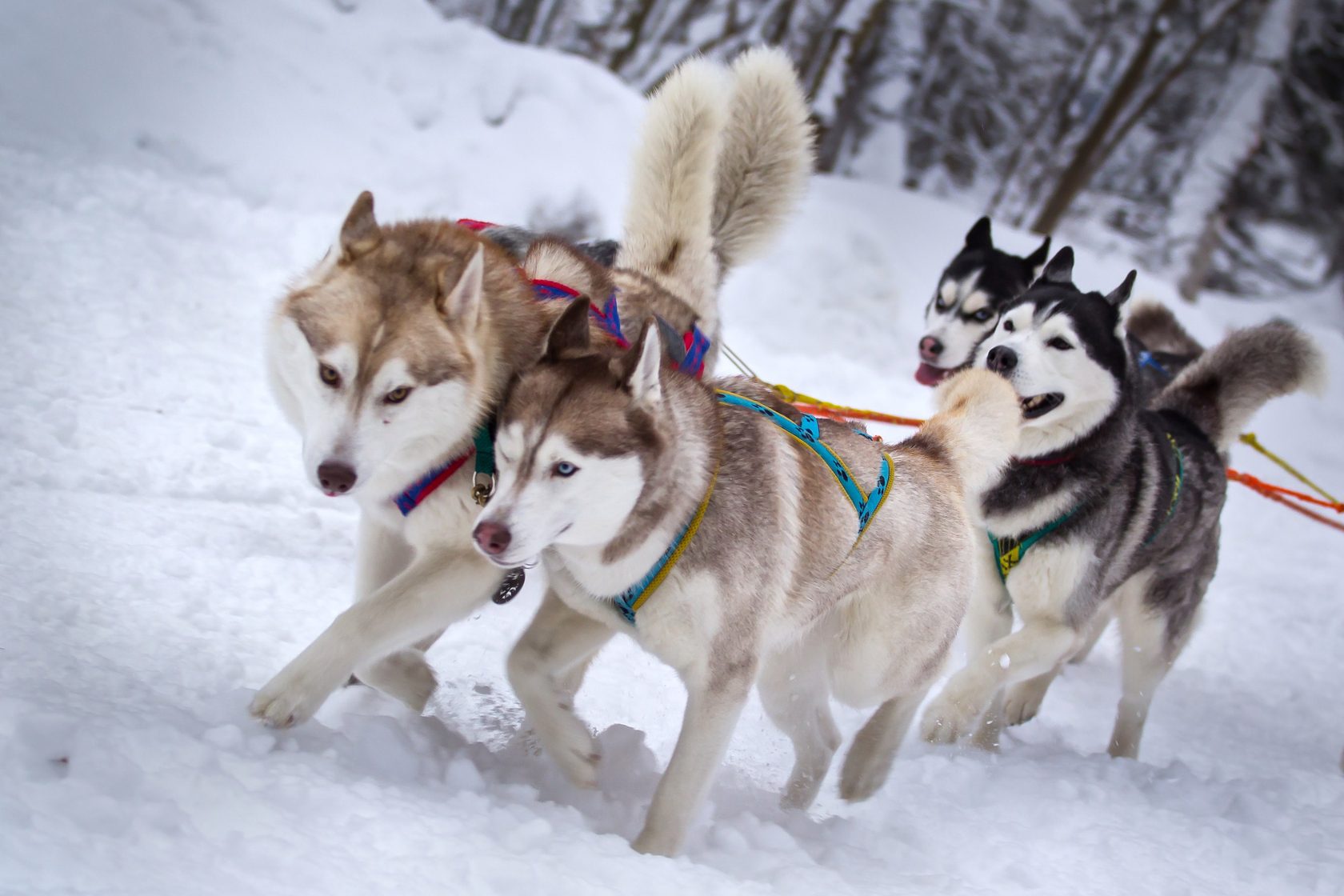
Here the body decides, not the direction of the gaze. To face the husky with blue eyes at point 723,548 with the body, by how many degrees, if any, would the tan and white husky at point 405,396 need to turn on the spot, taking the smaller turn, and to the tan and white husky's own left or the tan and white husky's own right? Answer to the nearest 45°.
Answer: approximately 135° to the tan and white husky's own left

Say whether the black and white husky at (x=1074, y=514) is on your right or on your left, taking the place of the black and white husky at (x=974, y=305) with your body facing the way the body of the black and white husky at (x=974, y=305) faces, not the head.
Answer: on your left

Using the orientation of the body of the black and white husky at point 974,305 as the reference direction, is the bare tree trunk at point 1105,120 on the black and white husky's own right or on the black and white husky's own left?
on the black and white husky's own right

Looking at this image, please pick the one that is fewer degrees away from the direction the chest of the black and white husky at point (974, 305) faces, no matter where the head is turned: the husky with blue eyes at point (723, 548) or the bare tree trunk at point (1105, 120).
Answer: the husky with blue eyes

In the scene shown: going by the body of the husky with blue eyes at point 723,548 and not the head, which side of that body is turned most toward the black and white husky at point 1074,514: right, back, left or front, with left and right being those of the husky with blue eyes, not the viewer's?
back
